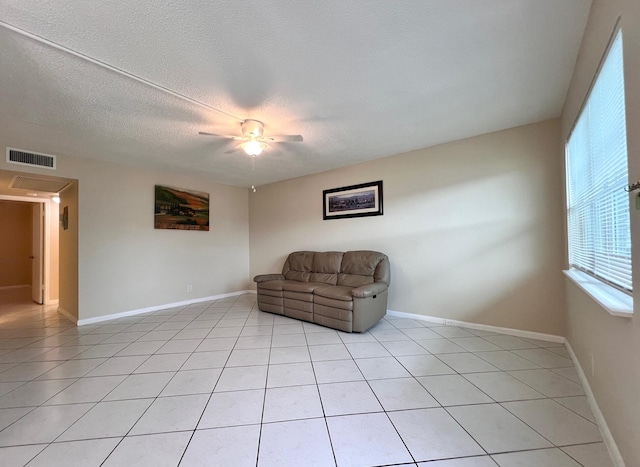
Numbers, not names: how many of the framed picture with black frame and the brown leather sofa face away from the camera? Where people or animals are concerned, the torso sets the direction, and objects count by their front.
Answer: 0

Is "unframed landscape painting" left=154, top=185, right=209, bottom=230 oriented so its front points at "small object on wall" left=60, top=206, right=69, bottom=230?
no

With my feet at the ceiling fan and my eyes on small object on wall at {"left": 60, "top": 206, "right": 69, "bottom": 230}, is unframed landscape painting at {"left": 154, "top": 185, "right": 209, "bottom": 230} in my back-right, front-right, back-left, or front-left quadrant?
front-right

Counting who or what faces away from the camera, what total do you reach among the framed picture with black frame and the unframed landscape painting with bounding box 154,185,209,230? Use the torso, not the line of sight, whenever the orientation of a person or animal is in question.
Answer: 0

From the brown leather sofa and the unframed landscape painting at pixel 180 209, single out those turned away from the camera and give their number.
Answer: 0

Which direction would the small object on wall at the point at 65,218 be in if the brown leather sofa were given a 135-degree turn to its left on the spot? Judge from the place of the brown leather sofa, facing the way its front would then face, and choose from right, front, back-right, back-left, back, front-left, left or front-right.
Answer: back

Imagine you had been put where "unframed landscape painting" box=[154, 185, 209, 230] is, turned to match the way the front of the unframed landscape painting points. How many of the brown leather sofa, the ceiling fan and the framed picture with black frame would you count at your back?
0

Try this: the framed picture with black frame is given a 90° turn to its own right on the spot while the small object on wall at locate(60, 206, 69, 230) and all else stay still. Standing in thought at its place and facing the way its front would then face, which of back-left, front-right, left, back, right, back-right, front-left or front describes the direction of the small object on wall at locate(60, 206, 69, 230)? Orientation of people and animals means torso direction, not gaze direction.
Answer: front-left

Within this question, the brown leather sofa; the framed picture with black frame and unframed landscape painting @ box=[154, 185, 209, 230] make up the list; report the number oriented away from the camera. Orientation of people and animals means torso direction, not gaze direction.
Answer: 0

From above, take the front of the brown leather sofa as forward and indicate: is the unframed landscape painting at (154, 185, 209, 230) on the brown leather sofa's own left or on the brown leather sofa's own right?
on the brown leather sofa's own right

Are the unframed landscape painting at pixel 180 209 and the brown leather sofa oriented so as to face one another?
no

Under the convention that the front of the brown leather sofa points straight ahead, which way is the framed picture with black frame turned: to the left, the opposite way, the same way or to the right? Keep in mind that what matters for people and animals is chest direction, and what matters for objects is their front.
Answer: the same way

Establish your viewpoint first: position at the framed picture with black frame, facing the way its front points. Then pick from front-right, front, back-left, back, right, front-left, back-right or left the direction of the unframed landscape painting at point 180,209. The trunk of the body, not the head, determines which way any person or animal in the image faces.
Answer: front-right

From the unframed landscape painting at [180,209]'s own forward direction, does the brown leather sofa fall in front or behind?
in front

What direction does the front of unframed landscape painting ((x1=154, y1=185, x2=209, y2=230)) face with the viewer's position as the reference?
facing the viewer and to the right of the viewer

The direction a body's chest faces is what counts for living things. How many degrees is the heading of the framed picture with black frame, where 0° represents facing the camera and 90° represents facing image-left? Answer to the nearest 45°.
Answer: approximately 45°
